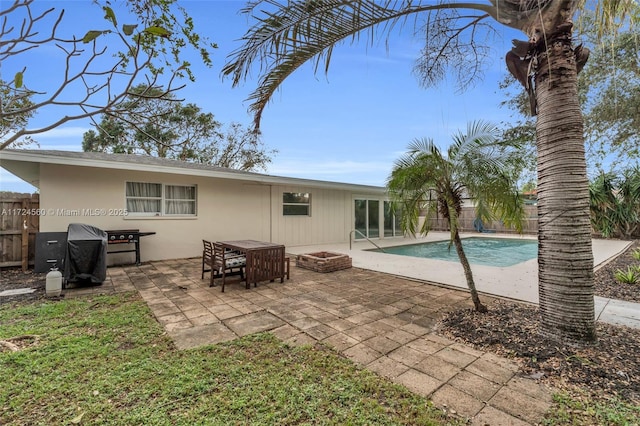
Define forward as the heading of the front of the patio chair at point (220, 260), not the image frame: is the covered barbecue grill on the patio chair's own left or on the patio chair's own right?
on the patio chair's own left

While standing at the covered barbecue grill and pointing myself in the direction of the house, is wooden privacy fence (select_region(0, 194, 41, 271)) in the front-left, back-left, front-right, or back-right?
front-left

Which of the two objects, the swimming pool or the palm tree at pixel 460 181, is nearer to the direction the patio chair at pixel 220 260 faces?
the swimming pool

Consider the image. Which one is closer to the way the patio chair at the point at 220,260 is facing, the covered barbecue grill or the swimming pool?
the swimming pool

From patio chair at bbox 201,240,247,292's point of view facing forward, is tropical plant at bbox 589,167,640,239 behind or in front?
in front

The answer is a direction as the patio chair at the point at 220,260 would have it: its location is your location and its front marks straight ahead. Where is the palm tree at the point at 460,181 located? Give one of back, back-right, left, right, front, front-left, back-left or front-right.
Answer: right

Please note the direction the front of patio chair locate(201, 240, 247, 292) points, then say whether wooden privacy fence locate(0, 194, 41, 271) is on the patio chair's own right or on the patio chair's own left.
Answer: on the patio chair's own left

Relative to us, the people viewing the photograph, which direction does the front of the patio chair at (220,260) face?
facing away from the viewer and to the right of the viewer

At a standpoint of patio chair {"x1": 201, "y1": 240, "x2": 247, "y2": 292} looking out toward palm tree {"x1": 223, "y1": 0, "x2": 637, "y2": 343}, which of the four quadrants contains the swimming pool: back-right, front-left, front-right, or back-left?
front-left
